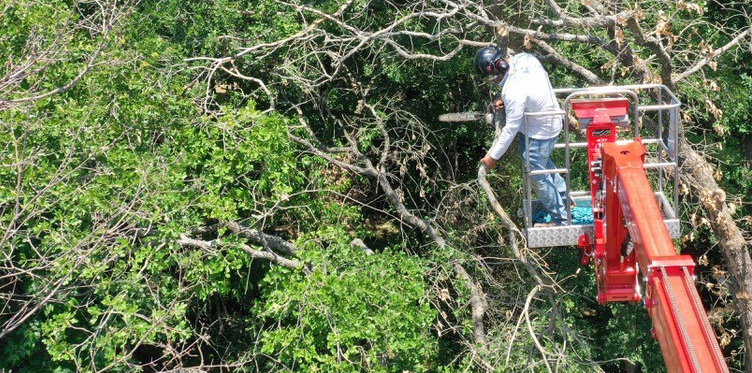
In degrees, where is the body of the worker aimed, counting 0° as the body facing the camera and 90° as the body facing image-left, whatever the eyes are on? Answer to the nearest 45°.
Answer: approximately 90°
